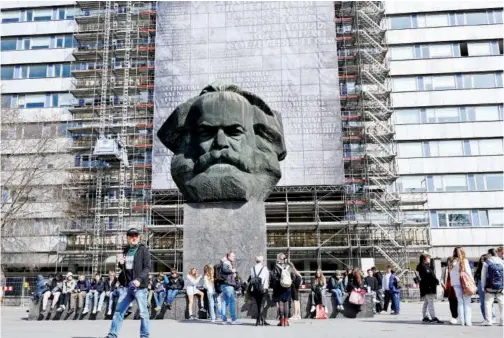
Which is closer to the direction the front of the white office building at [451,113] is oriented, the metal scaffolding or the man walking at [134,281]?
the man walking

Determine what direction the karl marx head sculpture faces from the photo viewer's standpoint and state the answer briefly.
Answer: facing the viewer

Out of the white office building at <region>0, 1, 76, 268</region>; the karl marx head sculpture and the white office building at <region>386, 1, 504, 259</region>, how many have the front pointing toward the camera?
3

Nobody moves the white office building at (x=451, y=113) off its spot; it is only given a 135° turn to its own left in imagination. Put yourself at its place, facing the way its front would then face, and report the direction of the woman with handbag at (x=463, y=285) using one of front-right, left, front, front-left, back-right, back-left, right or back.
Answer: back-right

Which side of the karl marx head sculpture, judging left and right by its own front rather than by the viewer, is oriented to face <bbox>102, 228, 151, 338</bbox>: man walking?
front

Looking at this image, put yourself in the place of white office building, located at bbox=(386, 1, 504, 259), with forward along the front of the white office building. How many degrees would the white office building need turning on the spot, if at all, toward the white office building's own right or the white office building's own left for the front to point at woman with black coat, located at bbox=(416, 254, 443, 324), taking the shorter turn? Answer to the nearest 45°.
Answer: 0° — it already faces them

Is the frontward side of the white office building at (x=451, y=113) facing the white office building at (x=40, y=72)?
no

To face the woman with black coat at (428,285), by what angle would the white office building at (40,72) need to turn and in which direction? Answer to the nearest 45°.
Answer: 0° — it already faces them

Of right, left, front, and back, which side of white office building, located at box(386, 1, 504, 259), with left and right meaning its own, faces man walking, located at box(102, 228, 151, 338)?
front
